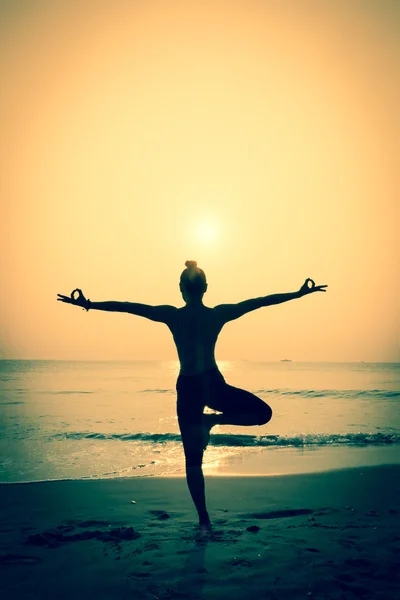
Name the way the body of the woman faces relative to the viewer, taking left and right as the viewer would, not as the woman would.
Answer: facing away from the viewer

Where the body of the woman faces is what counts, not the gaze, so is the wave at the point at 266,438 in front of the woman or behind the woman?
in front
